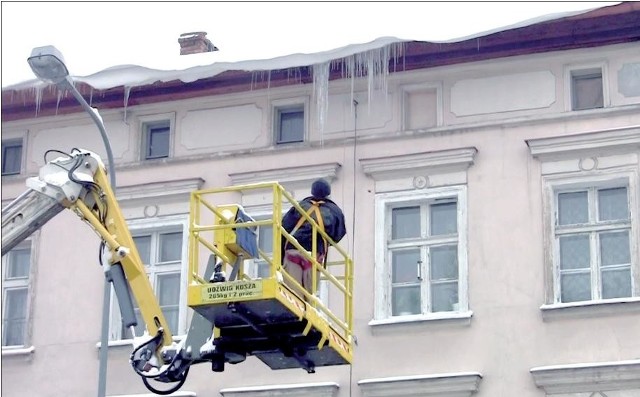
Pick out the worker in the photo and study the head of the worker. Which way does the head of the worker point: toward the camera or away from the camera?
away from the camera

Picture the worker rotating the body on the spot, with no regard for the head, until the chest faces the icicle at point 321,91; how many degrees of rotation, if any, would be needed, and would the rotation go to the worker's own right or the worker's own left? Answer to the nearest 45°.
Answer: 0° — they already face it

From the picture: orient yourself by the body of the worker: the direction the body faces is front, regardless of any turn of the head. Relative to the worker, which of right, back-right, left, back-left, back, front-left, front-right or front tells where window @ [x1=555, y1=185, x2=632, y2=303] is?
front-right

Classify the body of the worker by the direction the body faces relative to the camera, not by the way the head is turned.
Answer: away from the camera

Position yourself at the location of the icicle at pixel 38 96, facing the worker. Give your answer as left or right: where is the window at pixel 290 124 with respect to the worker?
left

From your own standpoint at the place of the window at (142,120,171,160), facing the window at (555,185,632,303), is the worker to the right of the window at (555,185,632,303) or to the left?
right

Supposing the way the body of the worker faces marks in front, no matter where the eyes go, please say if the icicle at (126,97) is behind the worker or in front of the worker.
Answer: in front

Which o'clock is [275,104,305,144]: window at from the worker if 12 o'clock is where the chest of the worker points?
The window is roughly at 12 o'clock from the worker.

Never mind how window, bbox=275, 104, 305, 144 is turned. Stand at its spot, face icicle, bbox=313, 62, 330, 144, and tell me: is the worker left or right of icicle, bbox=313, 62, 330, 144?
right

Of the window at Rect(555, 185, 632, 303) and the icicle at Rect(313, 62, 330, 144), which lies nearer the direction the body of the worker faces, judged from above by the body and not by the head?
the icicle
